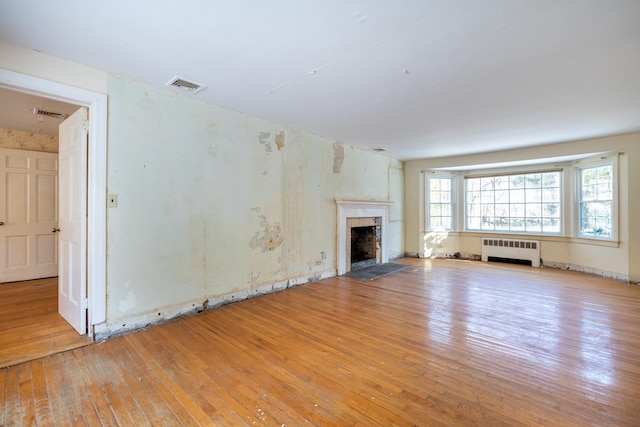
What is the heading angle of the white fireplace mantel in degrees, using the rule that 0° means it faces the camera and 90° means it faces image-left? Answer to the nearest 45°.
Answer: approximately 315°

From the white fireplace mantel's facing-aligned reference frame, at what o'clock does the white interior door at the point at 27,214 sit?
The white interior door is roughly at 4 o'clock from the white fireplace mantel.

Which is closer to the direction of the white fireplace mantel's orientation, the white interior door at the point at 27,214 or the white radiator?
the white radiator
